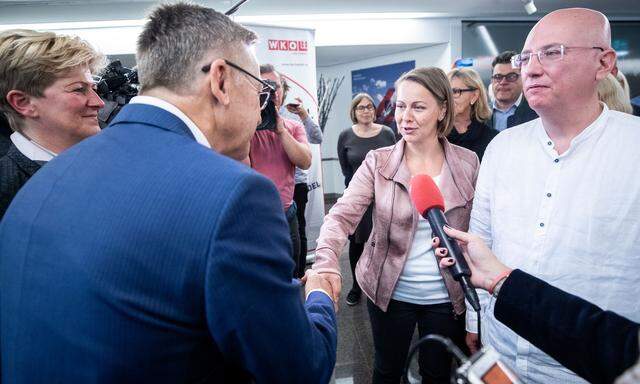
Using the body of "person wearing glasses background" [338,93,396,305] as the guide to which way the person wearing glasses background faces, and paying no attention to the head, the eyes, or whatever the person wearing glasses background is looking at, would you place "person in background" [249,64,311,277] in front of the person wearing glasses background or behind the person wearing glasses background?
in front

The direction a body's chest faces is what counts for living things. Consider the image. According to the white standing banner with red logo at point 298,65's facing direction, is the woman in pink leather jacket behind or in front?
in front

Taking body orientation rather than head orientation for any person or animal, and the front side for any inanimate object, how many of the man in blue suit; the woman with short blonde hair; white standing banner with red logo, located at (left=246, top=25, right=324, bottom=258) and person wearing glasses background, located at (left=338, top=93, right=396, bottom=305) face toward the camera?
2

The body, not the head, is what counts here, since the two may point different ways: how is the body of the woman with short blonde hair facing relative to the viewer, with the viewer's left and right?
facing to the right of the viewer

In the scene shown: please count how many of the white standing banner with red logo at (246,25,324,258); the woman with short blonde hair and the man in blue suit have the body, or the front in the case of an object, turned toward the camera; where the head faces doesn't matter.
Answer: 1

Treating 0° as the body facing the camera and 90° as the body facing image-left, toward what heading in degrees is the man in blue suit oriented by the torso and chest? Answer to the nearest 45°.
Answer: approximately 225°

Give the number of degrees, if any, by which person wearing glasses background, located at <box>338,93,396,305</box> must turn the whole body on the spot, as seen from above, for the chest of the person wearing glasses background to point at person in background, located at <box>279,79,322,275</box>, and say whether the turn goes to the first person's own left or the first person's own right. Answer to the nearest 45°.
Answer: approximately 45° to the first person's own right

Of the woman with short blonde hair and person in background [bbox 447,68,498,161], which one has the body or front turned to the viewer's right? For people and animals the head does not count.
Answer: the woman with short blonde hair

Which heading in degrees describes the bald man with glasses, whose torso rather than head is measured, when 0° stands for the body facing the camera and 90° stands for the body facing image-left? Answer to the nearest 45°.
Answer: approximately 45°
